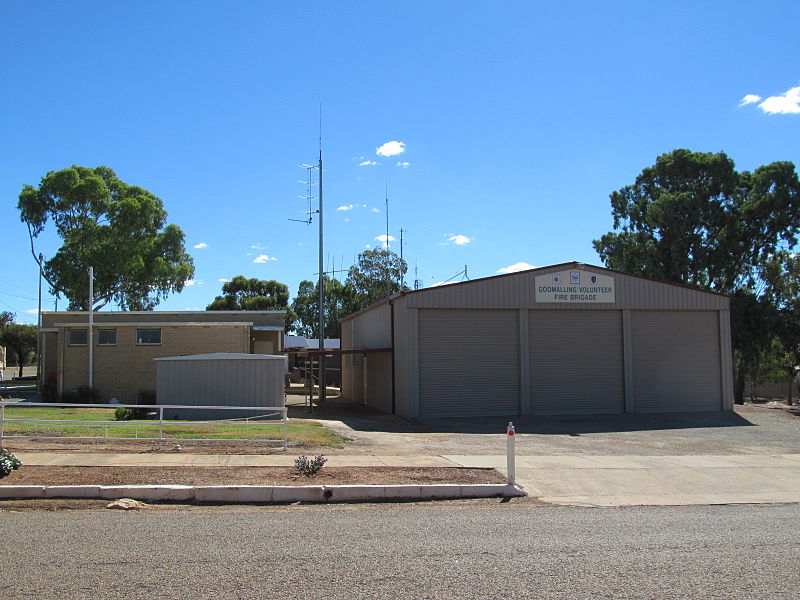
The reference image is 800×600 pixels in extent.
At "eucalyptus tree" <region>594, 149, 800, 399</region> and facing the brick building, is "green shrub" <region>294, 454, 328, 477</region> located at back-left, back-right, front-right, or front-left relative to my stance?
front-left

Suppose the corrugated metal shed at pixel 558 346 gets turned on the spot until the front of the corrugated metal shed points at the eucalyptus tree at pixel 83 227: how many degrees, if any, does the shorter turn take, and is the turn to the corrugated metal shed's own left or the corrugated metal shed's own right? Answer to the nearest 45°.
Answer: approximately 135° to the corrugated metal shed's own right

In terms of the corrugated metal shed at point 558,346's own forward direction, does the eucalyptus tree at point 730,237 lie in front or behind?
behind

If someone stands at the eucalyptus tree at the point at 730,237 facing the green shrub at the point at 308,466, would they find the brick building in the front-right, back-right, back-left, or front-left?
front-right

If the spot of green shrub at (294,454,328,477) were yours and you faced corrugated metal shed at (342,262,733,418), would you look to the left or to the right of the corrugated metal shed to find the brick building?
left

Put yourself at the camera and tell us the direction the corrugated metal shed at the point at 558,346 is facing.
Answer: facing the viewer

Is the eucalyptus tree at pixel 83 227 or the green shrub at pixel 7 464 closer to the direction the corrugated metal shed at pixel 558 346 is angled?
the green shrub

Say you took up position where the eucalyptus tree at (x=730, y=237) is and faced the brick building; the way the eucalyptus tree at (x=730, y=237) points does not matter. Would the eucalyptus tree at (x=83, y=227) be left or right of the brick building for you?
right

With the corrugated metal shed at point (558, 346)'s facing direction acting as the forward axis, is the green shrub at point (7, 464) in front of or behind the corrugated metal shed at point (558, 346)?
in front

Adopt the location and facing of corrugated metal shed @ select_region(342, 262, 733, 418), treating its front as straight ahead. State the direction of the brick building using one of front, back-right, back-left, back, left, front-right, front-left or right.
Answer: right

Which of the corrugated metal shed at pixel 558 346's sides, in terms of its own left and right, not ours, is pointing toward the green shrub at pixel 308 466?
front

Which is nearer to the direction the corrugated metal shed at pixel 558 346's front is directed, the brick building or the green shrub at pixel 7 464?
the green shrub

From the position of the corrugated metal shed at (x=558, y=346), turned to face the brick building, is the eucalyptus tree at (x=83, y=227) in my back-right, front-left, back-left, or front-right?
front-right

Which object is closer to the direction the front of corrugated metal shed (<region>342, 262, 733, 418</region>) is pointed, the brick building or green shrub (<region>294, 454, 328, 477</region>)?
the green shrub

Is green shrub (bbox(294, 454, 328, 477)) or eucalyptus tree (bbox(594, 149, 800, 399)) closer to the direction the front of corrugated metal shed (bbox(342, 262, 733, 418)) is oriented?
the green shrub

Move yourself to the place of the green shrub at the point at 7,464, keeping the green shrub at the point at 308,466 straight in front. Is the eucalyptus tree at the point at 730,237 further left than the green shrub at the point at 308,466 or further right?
left
